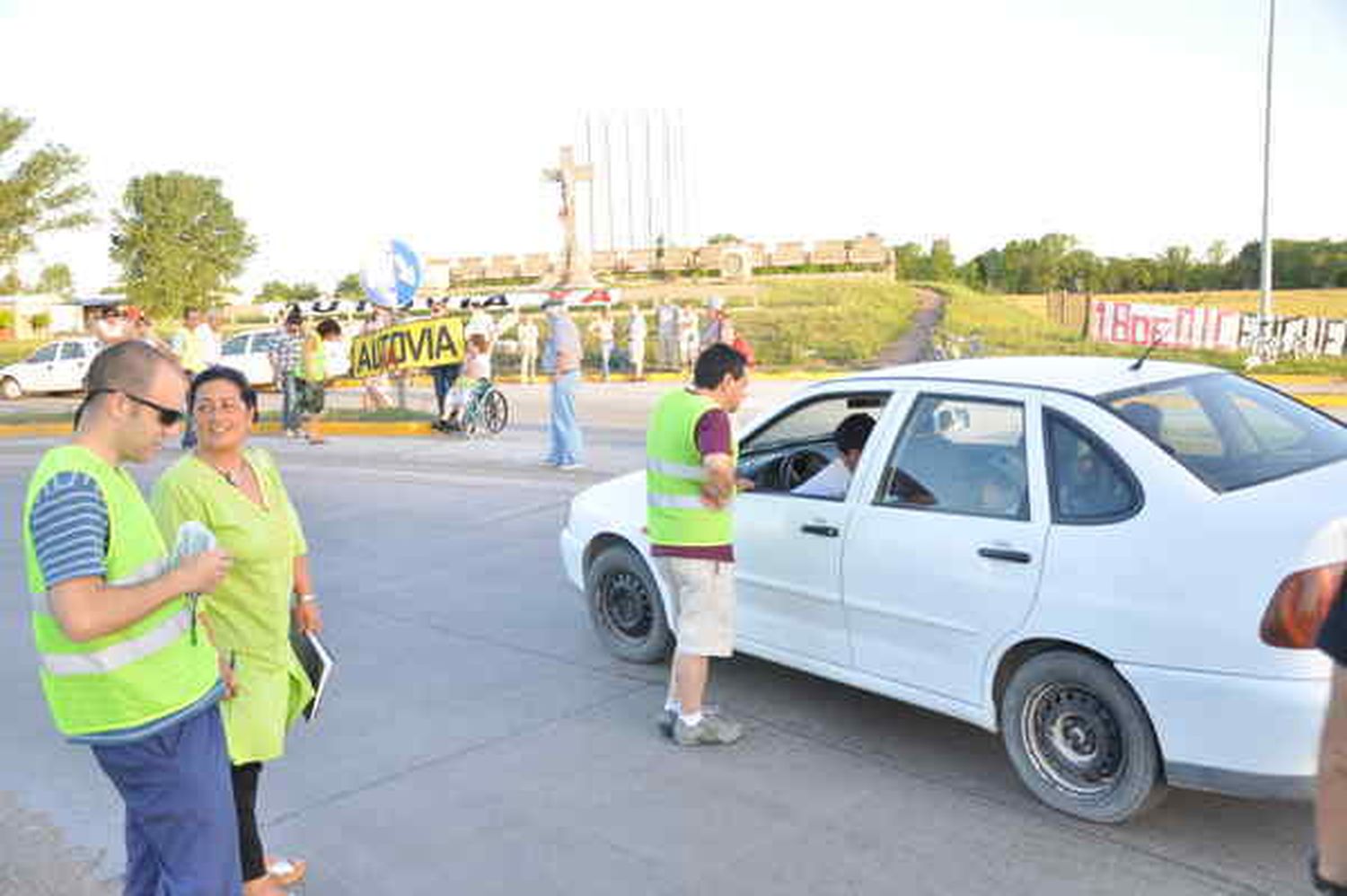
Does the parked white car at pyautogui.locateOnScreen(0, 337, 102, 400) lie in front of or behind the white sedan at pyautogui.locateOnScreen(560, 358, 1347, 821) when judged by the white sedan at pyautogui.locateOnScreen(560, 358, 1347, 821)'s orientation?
in front

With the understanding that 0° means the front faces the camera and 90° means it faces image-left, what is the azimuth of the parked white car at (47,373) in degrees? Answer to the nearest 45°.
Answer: approximately 90°

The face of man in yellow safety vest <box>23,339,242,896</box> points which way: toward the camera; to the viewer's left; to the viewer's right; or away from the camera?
to the viewer's right

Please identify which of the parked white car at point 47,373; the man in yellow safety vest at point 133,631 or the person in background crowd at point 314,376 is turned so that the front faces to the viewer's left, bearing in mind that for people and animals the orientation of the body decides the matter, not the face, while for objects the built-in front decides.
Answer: the parked white car

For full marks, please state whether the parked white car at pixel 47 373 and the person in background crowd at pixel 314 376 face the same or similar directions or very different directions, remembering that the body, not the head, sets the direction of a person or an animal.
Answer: very different directions

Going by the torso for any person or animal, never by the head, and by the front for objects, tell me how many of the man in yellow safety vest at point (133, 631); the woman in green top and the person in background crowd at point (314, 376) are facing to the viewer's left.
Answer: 0

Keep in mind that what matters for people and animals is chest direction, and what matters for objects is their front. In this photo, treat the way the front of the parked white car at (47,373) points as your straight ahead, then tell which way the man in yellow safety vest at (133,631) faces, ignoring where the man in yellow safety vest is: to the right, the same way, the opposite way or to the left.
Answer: the opposite way

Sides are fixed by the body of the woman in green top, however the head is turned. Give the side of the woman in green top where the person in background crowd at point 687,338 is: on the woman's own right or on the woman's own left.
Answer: on the woman's own left
